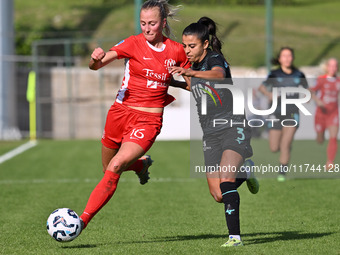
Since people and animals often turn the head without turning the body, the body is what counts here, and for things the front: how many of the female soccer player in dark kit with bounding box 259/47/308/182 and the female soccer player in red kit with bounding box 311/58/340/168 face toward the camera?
2

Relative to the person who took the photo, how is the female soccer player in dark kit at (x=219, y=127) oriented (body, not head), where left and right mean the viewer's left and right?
facing the viewer and to the left of the viewer

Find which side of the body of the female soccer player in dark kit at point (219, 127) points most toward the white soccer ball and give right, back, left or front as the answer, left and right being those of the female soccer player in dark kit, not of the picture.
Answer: front

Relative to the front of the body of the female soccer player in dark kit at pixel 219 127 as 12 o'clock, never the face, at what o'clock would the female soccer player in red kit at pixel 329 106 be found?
The female soccer player in red kit is roughly at 5 o'clock from the female soccer player in dark kit.

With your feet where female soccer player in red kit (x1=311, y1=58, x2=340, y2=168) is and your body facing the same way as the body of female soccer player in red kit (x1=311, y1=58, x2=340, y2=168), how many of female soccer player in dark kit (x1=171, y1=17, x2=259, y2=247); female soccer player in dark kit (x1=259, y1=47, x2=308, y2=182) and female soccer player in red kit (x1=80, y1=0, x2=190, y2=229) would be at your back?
0

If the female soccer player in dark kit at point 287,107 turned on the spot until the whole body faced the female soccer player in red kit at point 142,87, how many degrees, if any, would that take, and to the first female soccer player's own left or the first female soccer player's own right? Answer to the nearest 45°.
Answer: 0° — they already face them

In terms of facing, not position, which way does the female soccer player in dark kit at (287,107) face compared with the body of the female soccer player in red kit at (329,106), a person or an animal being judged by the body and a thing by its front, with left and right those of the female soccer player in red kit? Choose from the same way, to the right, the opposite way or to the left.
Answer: the same way

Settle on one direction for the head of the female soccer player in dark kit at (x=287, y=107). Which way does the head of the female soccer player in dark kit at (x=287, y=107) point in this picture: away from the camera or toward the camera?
toward the camera

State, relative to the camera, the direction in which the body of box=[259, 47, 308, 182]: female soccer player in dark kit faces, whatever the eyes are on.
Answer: toward the camera

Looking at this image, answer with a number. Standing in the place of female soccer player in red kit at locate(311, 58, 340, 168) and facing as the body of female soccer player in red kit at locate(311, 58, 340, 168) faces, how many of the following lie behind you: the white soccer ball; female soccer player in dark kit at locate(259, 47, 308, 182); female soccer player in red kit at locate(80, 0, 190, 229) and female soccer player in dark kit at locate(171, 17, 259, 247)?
0

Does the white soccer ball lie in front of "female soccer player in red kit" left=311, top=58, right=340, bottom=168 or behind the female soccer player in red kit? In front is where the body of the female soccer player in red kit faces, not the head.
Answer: in front

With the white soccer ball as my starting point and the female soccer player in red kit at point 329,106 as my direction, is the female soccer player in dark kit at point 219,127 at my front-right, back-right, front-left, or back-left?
front-right

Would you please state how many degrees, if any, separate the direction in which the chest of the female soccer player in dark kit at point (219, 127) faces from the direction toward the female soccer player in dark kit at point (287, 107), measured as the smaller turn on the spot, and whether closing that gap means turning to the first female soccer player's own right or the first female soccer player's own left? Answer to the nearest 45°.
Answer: approximately 135° to the first female soccer player's own right

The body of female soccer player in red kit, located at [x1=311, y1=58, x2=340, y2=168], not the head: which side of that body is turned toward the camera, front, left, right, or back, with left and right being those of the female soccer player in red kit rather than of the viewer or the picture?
front

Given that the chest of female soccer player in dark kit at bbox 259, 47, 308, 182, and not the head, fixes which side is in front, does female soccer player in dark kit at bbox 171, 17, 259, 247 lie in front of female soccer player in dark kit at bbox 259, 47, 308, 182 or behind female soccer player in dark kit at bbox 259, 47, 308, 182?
in front

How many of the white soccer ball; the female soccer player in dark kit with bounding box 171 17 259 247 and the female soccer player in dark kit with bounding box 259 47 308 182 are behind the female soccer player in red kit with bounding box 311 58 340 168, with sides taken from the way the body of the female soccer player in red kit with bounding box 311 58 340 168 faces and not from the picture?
0
